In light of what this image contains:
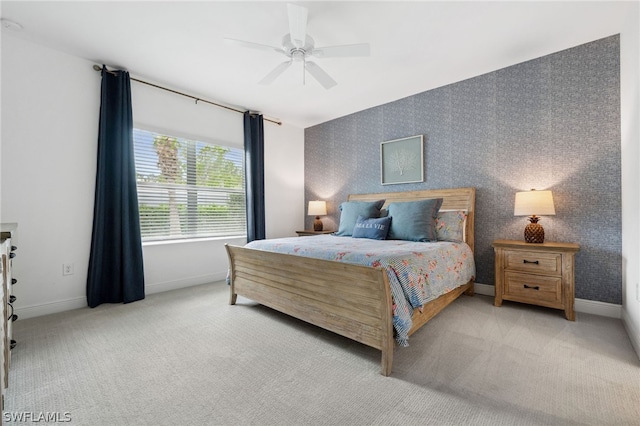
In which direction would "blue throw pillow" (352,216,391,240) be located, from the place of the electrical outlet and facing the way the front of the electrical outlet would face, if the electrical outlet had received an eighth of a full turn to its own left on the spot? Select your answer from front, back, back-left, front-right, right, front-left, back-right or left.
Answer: front

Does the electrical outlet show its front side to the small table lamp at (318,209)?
no

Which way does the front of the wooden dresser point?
to the viewer's right

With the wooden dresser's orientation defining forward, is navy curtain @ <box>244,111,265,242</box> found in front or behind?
in front

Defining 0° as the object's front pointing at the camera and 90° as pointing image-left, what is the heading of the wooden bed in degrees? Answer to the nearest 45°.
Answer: approximately 45°

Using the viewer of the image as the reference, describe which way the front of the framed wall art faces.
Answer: facing the viewer and to the left of the viewer

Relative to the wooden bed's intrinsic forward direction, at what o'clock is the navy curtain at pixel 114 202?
The navy curtain is roughly at 2 o'clock from the wooden bed.

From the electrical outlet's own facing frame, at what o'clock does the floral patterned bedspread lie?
The floral patterned bedspread is roughly at 11 o'clock from the electrical outlet.

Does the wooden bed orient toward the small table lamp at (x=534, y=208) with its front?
no

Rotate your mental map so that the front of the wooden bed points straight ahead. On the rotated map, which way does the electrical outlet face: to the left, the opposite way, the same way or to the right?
to the left

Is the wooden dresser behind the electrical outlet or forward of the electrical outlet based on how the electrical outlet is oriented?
forward
